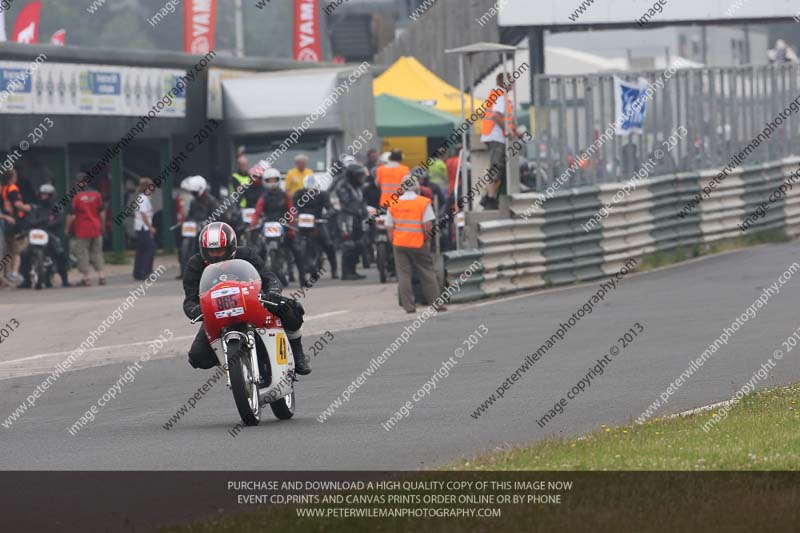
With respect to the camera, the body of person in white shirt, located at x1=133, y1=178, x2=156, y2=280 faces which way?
to the viewer's right

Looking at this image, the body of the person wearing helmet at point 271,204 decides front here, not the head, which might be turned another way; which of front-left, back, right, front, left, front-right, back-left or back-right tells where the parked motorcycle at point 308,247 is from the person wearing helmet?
back-left

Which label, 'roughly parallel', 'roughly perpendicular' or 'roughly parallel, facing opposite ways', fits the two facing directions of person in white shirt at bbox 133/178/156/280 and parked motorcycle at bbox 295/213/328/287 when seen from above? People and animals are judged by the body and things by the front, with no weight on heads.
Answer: roughly perpendicular

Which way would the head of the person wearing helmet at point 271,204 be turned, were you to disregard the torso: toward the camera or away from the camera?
toward the camera

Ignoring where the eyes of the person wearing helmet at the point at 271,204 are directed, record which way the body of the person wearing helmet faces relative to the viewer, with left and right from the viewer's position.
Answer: facing the viewer

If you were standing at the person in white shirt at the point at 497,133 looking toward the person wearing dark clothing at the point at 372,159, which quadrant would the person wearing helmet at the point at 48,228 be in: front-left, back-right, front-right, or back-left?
front-left

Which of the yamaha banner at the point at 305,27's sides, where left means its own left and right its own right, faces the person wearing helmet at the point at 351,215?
front

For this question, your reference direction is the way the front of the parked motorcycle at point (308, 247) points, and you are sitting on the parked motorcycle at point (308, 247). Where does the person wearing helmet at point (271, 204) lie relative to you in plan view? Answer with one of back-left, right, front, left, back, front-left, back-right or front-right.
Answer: front-right

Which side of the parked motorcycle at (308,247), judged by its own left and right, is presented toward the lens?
front

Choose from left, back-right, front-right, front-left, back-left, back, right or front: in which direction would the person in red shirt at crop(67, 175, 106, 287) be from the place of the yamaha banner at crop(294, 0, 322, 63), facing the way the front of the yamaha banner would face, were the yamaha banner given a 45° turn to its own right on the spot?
front-left

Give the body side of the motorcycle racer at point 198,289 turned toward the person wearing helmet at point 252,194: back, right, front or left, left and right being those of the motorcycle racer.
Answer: back

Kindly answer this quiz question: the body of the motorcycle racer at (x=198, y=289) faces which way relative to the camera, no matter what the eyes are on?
toward the camera
